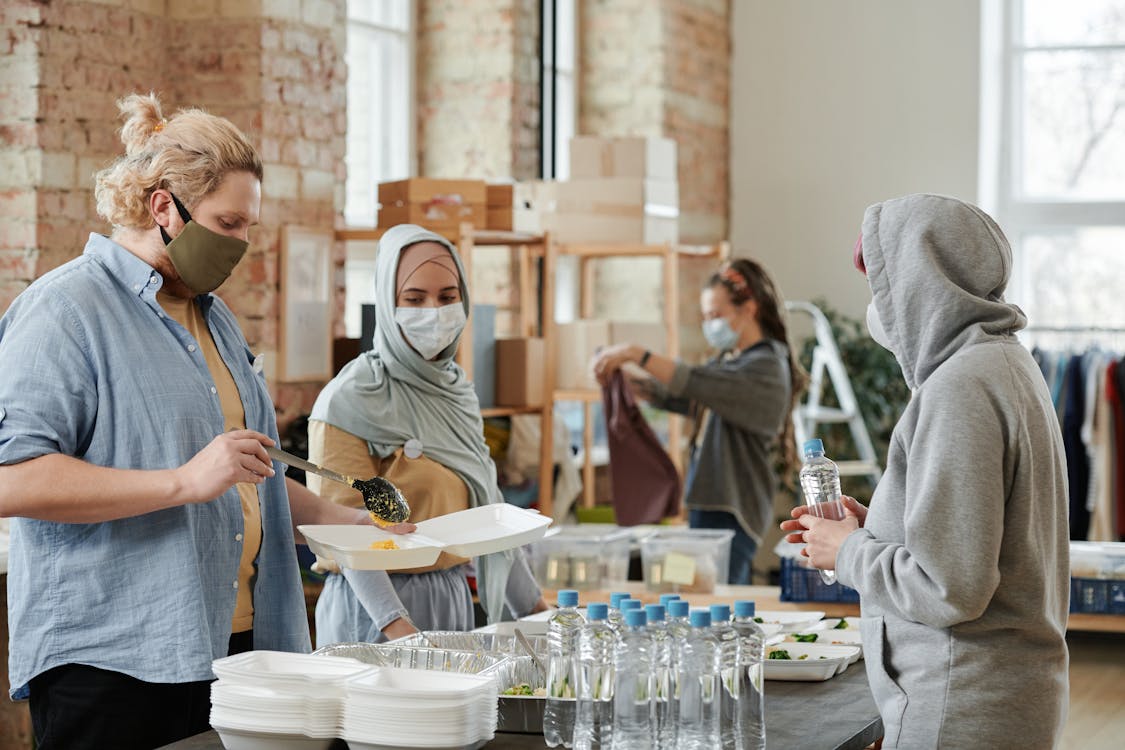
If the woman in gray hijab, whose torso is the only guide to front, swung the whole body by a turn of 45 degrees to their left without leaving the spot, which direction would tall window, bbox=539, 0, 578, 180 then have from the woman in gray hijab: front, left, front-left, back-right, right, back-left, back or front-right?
left

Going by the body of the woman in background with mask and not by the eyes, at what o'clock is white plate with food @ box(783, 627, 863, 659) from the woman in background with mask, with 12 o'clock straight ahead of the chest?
The white plate with food is roughly at 9 o'clock from the woman in background with mask.

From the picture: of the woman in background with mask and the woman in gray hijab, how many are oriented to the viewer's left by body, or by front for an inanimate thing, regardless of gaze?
1

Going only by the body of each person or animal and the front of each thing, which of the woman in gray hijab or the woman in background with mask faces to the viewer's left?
the woman in background with mask

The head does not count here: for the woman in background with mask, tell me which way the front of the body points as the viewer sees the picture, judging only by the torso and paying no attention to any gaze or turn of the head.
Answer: to the viewer's left

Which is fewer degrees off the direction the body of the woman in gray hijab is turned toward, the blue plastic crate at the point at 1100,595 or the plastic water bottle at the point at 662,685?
the plastic water bottle

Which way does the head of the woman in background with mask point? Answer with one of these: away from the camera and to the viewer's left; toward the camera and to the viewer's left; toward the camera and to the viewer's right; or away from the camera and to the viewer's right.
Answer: toward the camera and to the viewer's left

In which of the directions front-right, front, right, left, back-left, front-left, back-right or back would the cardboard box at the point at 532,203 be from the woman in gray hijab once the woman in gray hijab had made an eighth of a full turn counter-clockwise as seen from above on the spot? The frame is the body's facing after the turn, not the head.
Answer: left

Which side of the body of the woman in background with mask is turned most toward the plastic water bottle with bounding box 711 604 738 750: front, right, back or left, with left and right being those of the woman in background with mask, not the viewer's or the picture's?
left

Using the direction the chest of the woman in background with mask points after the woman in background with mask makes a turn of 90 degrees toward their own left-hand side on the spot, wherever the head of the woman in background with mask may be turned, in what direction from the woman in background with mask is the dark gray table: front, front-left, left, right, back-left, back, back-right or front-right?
front

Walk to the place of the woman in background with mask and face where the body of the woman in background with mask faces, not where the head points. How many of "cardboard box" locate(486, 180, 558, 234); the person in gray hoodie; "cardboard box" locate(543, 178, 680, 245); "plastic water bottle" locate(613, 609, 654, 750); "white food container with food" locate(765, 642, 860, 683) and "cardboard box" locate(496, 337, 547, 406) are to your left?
3

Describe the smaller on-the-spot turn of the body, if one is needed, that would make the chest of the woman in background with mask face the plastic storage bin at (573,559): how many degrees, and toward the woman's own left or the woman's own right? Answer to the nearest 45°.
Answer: approximately 45° to the woman's own left

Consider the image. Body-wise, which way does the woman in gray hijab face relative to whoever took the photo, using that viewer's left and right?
facing the viewer and to the right of the viewer

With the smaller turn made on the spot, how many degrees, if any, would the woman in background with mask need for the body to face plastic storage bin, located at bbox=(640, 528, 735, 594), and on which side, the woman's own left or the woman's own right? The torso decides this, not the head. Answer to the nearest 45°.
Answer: approximately 90° to the woman's own left

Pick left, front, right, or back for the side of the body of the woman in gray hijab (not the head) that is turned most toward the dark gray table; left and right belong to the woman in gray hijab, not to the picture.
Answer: front
